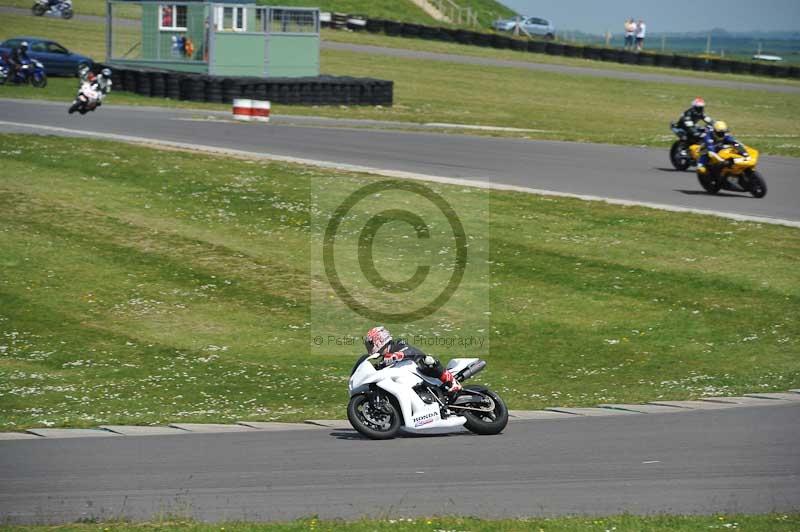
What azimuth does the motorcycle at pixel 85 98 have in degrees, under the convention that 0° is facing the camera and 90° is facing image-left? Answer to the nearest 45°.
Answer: approximately 45°

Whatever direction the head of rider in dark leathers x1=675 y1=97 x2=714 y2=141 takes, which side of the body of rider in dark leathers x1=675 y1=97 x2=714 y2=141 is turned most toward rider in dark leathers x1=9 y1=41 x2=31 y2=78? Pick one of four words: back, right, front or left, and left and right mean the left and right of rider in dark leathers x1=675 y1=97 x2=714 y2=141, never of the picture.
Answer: back

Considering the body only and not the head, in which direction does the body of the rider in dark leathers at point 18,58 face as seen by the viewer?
to the viewer's right

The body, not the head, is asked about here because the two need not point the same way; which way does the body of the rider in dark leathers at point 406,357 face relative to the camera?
to the viewer's left

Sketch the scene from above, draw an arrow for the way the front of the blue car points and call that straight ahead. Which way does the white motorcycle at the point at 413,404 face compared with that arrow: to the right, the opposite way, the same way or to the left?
the opposite way

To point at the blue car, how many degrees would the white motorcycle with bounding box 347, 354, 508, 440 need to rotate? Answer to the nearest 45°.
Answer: approximately 45° to its right

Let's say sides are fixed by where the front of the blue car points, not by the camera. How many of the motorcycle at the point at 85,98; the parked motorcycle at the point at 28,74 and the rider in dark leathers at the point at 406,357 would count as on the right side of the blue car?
3

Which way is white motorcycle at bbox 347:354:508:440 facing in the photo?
to the viewer's left

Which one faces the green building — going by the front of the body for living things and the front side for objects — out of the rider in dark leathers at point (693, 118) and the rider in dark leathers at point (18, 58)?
the rider in dark leathers at point (18, 58)

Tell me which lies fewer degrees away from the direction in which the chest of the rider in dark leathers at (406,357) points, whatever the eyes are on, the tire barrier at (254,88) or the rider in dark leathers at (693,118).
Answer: the tire barrier

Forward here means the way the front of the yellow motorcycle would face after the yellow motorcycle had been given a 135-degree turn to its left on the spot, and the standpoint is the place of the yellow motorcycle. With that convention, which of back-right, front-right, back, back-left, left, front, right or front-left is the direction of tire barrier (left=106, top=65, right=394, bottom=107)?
front-left

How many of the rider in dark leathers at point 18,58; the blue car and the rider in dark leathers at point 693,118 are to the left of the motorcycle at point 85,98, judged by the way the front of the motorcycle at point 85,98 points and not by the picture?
1
